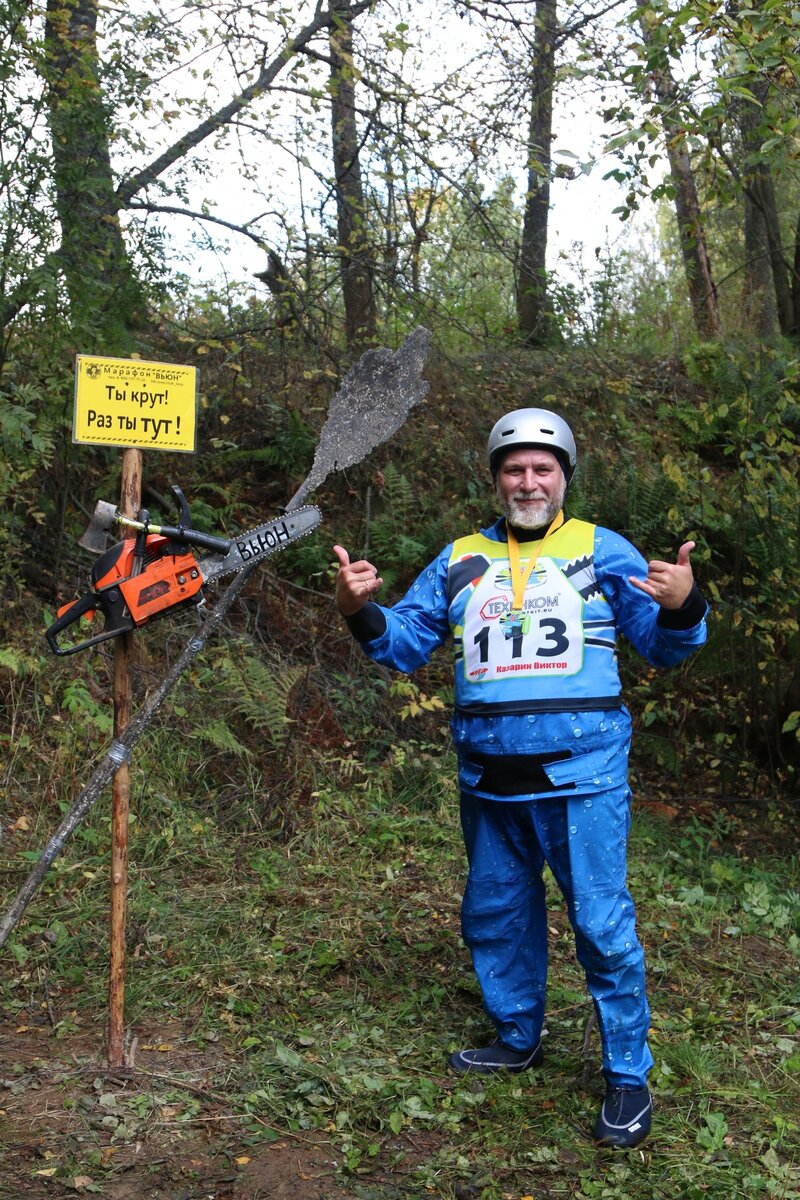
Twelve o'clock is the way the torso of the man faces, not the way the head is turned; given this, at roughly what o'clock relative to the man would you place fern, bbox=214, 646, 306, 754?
The fern is roughly at 5 o'clock from the man.

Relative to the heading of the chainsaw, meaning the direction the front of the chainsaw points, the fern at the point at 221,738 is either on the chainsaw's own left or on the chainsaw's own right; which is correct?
on the chainsaw's own left

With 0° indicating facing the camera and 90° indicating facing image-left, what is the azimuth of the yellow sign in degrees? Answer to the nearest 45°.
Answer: approximately 0°

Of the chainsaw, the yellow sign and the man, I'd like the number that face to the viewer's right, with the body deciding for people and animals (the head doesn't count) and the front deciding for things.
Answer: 1

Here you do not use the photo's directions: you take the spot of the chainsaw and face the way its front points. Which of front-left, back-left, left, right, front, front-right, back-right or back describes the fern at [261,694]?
left

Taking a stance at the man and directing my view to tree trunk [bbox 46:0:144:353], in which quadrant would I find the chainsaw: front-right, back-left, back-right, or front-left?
front-left

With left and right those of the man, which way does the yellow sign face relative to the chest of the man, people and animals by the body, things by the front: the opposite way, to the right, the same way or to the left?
the same way

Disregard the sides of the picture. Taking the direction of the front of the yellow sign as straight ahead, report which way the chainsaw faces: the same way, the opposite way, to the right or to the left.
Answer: to the left

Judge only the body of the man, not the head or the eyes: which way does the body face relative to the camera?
toward the camera

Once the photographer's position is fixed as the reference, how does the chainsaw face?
facing to the right of the viewer

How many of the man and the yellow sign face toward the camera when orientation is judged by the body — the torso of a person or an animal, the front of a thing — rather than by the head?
2

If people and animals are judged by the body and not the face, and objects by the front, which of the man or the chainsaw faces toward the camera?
the man

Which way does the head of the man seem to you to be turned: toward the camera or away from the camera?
toward the camera

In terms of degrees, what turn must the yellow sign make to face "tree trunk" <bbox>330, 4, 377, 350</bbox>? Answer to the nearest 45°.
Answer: approximately 180°
